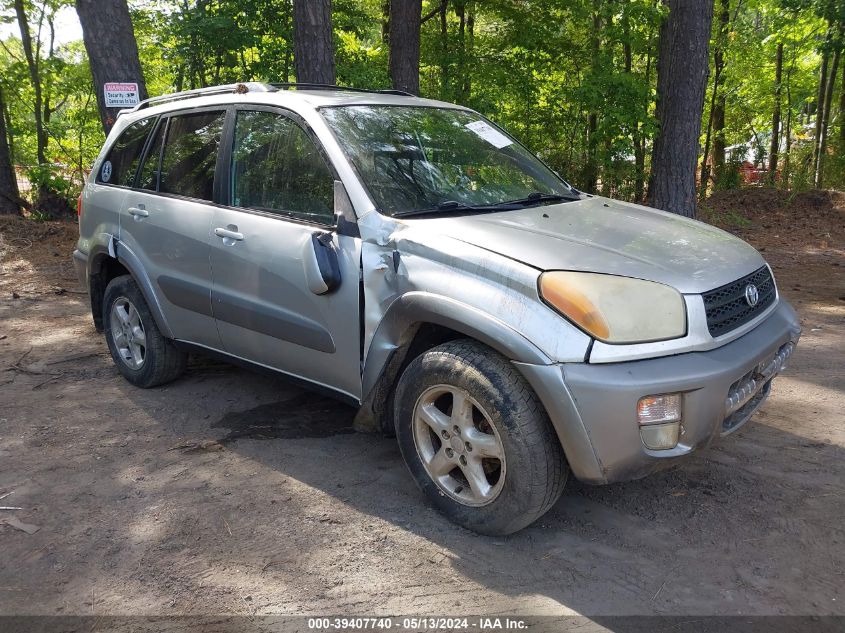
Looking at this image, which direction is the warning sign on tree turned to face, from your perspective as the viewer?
facing the viewer

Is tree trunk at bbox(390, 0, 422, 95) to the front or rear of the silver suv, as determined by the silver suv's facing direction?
to the rear

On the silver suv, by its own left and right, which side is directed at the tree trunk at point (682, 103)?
left

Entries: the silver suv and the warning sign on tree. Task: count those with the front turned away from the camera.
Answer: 0

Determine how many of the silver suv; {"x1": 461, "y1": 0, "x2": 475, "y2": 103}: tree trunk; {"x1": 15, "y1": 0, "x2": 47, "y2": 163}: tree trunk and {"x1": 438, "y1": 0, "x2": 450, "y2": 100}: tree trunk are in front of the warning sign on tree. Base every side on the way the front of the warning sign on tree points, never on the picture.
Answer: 1

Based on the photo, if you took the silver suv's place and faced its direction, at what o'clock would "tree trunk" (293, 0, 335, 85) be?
The tree trunk is roughly at 7 o'clock from the silver suv.

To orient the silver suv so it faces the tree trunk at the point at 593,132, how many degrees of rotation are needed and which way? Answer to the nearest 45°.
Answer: approximately 135° to its left

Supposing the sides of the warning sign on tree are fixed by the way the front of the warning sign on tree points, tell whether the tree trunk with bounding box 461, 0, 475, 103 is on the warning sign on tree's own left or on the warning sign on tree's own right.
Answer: on the warning sign on tree's own left

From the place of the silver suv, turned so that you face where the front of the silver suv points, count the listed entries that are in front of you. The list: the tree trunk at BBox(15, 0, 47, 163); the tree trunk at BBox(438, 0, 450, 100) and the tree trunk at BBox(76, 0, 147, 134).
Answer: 0

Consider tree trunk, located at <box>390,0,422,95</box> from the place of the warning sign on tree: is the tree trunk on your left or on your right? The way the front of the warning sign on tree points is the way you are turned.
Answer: on your left

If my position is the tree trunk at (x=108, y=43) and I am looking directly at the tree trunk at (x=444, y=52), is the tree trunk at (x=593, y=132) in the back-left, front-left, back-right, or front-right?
front-right

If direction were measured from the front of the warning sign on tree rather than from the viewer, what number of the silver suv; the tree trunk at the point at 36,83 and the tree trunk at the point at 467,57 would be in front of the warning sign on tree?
1

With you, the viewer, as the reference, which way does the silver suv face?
facing the viewer and to the right of the viewer
